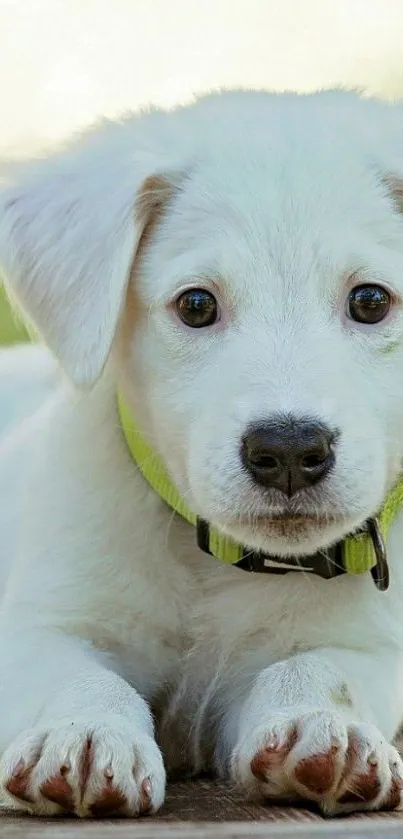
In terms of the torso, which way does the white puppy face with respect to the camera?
toward the camera
